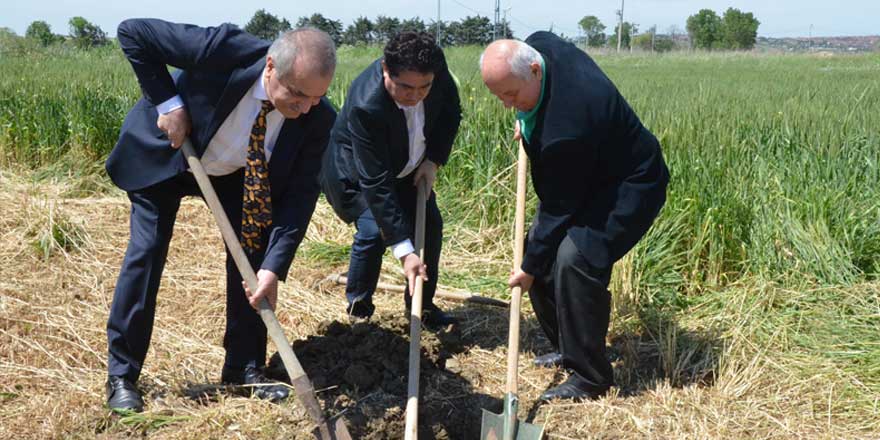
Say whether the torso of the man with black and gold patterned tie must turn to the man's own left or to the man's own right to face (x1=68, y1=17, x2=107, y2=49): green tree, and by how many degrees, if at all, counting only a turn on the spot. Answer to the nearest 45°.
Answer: approximately 135° to the man's own left

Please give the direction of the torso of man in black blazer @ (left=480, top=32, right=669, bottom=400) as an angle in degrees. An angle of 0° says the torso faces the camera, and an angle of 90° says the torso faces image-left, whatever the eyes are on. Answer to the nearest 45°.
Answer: approximately 90°

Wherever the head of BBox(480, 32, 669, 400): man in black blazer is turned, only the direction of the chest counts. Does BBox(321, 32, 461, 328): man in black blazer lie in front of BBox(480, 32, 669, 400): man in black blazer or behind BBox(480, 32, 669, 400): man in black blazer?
in front

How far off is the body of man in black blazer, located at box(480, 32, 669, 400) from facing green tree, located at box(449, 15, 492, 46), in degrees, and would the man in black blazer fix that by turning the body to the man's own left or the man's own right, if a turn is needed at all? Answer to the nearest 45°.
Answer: approximately 90° to the man's own right

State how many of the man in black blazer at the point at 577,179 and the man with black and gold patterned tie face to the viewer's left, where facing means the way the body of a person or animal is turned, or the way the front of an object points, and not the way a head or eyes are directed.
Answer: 1

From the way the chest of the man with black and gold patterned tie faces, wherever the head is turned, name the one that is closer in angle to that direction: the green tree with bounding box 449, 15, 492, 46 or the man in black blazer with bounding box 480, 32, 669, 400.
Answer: the man in black blazer

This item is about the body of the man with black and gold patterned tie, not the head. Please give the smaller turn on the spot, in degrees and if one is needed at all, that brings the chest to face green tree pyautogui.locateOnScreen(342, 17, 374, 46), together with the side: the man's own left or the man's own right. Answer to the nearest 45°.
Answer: approximately 135° to the man's own left

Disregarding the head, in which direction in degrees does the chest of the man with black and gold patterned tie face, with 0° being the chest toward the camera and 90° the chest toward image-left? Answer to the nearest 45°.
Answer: approximately 315°

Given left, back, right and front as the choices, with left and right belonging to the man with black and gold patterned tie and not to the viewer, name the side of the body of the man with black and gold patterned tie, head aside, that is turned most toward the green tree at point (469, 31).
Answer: left

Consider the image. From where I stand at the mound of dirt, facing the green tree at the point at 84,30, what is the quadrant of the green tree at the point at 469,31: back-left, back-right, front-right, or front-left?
front-right

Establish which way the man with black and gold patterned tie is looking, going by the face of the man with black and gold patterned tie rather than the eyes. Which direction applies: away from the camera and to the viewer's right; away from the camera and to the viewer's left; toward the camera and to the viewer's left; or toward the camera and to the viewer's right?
toward the camera and to the viewer's right
